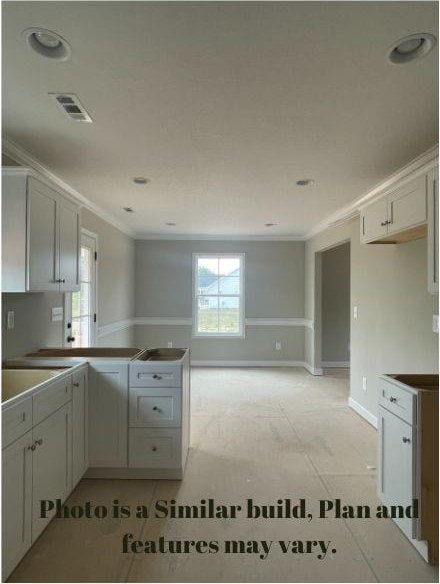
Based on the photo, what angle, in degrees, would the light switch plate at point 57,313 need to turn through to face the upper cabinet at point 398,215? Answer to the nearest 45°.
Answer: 0° — it already faces it

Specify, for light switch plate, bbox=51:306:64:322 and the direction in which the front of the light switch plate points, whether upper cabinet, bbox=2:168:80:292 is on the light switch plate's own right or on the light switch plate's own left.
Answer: on the light switch plate's own right

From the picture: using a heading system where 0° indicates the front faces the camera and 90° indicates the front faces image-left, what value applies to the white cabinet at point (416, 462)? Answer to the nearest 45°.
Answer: approximately 45°

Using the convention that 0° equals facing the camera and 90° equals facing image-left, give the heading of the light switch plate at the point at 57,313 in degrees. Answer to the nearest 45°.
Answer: approximately 315°

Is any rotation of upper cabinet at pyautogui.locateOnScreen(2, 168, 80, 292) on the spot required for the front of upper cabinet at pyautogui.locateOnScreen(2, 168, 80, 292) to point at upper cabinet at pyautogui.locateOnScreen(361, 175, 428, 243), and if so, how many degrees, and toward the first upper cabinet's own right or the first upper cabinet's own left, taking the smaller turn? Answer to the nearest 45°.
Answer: approximately 45° to the first upper cabinet's own left

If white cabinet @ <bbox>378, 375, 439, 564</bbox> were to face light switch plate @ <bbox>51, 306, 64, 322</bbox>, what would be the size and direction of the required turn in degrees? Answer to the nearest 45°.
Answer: approximately 45° to its right

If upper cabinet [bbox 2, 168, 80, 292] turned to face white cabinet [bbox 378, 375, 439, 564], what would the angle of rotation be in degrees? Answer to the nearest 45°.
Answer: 0° — it already faces it

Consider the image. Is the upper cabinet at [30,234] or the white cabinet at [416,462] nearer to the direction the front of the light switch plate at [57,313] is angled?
the white cabinet

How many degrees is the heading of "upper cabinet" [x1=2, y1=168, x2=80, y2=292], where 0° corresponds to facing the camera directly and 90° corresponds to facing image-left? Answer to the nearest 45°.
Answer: approximately 315°

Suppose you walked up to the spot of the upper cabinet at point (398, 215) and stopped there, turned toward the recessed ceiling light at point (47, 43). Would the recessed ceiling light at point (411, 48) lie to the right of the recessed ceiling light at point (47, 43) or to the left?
left

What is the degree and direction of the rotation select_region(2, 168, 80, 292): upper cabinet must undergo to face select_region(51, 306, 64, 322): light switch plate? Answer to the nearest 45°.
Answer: approximately 135° to its left
